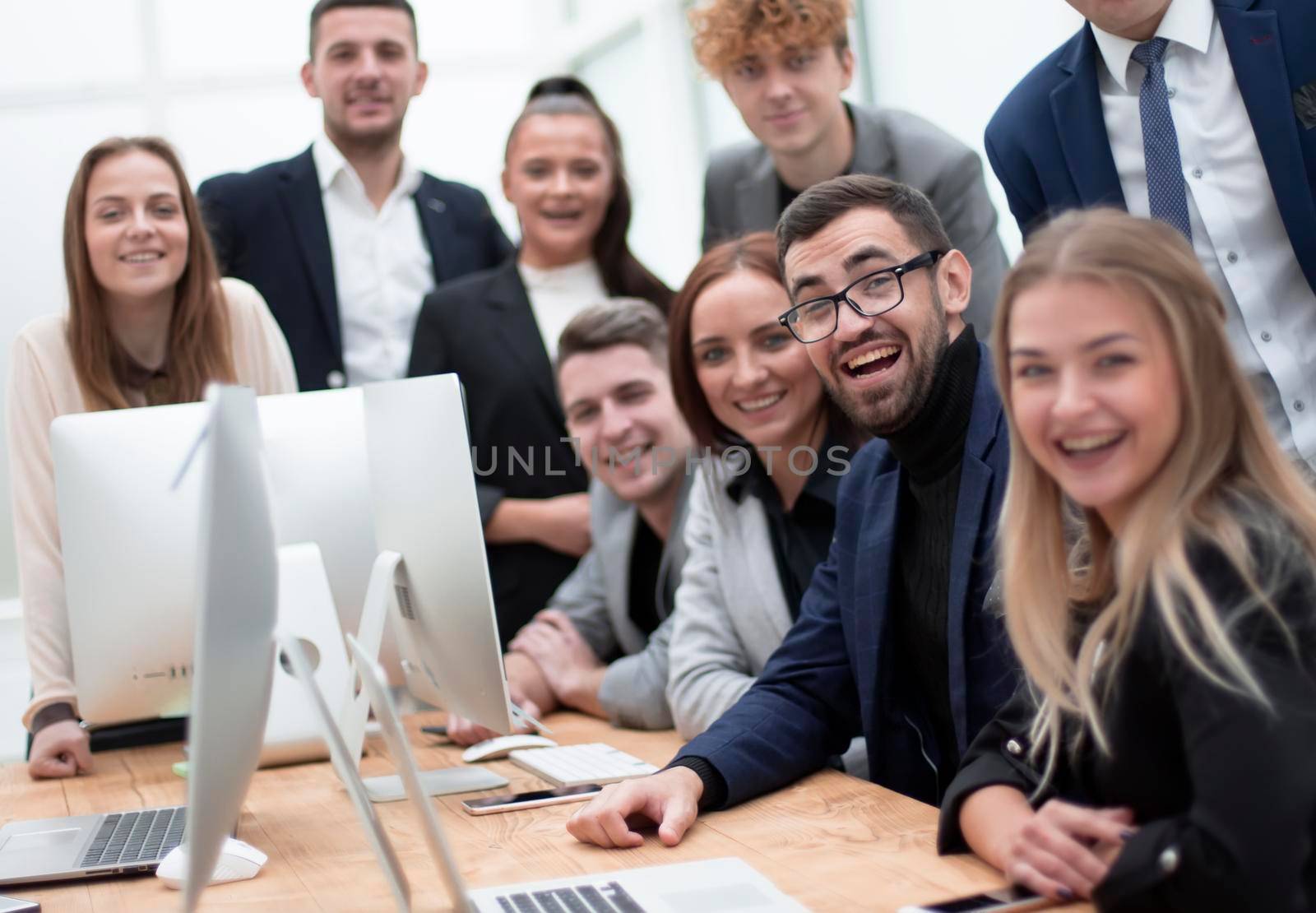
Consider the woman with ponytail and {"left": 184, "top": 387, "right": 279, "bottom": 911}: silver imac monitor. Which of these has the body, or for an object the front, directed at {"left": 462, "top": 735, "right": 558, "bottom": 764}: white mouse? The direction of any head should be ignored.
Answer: the woman with ponytail

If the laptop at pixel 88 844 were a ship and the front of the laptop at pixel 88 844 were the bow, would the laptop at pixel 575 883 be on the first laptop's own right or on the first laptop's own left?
on the first laptop's own left

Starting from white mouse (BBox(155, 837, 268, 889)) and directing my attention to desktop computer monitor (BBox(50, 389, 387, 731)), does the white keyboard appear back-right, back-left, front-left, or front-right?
front-right

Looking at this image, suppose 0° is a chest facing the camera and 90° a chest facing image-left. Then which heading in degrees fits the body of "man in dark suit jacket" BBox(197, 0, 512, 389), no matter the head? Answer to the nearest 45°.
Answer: approximately 0°

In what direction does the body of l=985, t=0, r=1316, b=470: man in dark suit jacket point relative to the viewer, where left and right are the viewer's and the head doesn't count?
facing the viewer and to the left of the viewer

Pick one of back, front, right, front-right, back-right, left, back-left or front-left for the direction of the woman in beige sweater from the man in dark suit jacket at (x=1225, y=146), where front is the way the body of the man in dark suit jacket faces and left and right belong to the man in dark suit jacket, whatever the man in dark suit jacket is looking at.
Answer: front-right

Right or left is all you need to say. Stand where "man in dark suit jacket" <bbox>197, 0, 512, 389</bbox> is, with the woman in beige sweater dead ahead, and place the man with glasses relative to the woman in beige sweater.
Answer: left

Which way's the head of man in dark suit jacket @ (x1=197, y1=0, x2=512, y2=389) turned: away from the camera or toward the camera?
toward the camera

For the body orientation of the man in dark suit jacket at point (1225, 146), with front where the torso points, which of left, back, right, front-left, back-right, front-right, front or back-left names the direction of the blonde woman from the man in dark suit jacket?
front-left

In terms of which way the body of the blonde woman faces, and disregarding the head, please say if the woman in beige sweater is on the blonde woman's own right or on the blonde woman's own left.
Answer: on the blonde woman's own right

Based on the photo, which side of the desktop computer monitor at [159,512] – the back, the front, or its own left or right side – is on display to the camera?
back

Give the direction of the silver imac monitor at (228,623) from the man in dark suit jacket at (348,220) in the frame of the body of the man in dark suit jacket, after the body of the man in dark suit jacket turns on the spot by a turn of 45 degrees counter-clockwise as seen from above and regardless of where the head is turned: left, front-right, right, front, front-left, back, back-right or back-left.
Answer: front-right

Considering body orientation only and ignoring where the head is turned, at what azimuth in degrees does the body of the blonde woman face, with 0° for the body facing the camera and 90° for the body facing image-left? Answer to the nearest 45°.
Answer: approximately 45°
